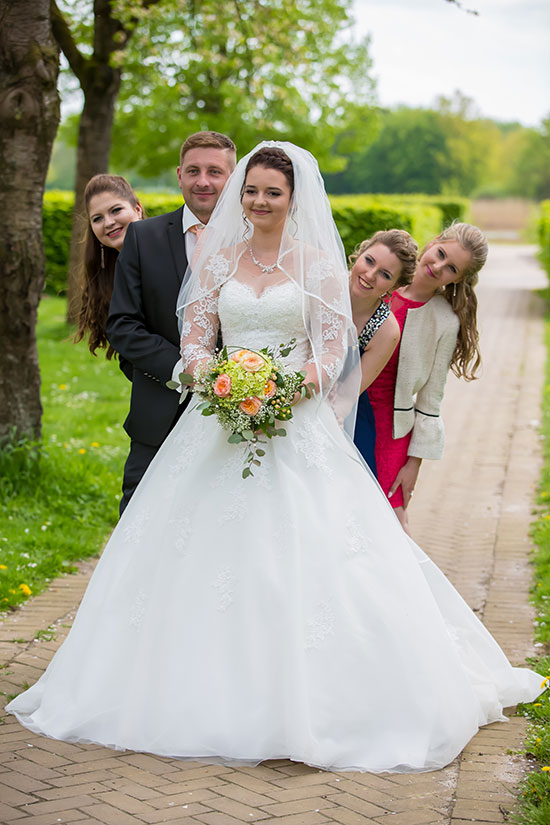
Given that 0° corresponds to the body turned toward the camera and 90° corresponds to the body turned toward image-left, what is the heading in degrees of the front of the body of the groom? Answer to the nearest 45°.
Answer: approximately 315°

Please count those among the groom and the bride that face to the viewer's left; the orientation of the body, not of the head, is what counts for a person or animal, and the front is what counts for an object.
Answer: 0

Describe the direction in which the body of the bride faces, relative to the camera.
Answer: toward the camera

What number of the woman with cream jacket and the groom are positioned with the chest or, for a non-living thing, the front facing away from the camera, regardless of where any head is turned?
0

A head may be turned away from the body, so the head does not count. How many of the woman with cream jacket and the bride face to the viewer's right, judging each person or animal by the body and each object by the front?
0

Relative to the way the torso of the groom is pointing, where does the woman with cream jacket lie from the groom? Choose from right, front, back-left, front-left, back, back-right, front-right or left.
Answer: front-left

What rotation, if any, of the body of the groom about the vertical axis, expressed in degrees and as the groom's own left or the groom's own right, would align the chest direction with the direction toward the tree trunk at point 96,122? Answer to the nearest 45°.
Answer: approximately 135° to the groom's own left

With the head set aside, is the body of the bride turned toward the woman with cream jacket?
no

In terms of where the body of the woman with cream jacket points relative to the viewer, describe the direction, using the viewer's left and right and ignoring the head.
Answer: facing the viewer and to the left of the viewer

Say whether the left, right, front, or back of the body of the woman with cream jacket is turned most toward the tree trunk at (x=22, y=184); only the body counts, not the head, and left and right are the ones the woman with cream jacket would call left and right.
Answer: right

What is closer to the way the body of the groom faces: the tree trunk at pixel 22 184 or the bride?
the bride

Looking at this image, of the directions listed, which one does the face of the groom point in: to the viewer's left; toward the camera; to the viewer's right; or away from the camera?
toward the camera
